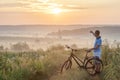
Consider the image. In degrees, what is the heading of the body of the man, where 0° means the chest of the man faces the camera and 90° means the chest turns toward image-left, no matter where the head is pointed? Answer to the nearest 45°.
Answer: approximately 90°
